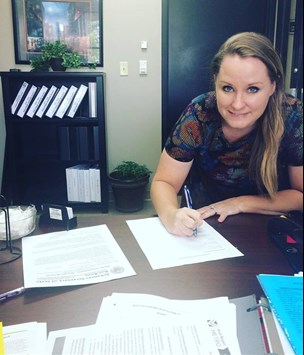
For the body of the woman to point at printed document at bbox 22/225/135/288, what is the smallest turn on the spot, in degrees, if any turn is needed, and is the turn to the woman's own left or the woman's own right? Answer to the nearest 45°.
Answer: approximately 45° to the woman's own right

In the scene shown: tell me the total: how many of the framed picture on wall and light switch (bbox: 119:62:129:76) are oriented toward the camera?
2

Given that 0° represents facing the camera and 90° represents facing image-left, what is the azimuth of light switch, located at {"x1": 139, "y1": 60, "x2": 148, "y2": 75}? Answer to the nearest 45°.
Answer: approximately 0°

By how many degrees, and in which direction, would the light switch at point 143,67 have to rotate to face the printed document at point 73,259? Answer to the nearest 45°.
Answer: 0° — it already faces it

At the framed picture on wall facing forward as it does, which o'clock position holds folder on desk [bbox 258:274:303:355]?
The folder on desk is roughly at 12 o'clock from the framed picture on wall.

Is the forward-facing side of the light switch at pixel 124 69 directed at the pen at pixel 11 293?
yes

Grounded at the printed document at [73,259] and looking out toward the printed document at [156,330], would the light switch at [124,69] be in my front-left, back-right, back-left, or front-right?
back-left
